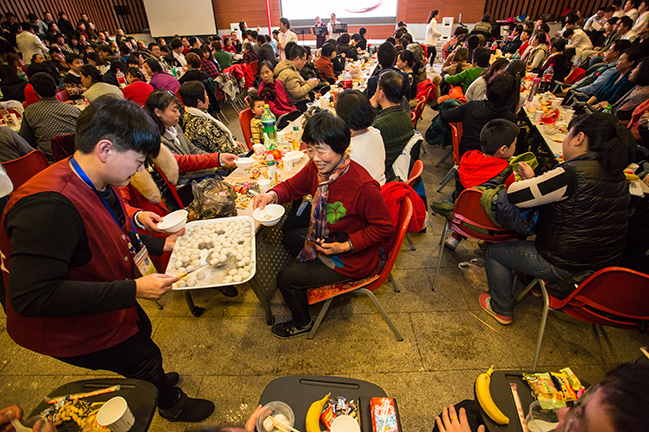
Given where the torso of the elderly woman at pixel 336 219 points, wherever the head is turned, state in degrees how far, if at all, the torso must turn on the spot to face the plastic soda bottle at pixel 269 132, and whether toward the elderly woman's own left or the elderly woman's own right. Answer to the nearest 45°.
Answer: approximately 135° to the elderly woman's own right

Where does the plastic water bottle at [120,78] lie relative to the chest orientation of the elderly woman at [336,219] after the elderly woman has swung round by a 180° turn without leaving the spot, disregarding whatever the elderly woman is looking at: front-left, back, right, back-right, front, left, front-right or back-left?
left

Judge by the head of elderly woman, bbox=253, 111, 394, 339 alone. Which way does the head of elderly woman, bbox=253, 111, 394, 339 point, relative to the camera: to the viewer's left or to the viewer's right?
to the viewer's left

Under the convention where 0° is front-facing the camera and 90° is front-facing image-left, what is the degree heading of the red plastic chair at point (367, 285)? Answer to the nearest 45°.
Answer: approximately 90°

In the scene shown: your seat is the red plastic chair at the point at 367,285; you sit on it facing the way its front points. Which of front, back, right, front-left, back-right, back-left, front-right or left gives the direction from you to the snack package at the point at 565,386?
back-left

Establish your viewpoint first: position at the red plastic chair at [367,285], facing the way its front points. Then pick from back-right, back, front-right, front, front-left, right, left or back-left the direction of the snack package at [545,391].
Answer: back-left

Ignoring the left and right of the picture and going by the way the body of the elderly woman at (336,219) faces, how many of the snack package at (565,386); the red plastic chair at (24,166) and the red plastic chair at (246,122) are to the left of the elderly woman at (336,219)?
1

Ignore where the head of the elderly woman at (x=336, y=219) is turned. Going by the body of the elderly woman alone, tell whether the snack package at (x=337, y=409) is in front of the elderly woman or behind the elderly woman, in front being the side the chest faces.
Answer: in front

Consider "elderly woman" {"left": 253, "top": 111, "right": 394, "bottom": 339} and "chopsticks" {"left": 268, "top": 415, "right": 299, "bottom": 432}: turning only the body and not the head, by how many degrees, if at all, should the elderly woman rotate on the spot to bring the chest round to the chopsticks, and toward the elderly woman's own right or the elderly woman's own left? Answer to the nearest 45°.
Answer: approximately 45° to the elderly woman's own left

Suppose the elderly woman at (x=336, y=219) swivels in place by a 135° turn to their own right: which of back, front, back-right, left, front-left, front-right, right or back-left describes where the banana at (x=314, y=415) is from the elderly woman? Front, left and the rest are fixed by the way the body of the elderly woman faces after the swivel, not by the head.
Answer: back
